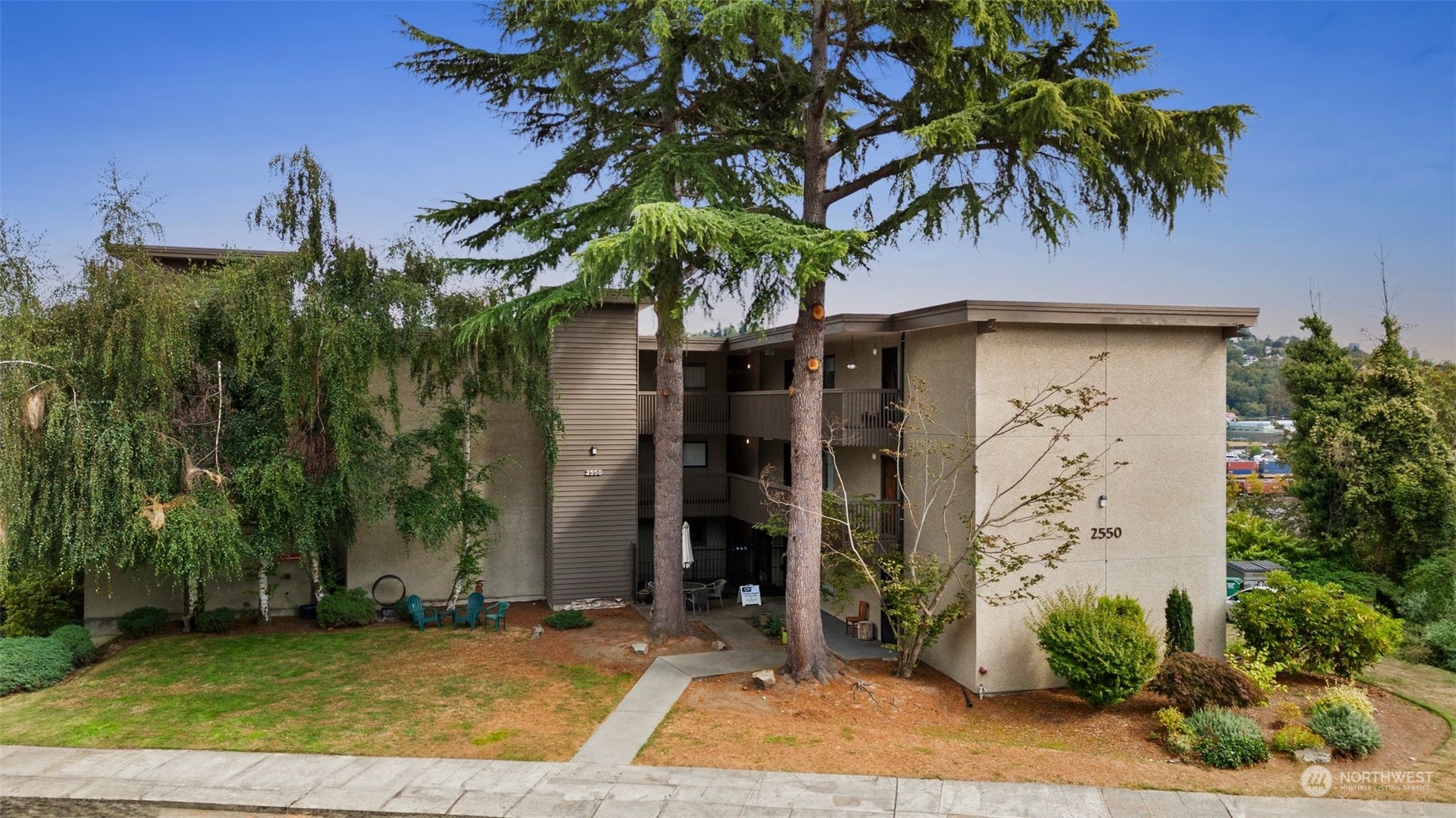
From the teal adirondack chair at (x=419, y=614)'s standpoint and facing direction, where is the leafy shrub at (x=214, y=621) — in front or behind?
behind

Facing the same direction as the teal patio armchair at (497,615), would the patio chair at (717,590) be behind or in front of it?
behind

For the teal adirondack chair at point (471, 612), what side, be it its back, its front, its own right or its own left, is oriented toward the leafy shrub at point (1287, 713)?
left

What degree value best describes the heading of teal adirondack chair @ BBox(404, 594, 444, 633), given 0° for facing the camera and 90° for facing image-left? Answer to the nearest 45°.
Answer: approximately 315°

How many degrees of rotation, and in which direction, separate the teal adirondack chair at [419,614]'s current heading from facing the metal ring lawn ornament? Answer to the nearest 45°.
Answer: approximately 180°

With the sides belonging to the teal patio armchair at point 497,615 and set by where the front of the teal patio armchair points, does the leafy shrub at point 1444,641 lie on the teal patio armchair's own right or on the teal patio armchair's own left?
on the teal patio armchair's own left

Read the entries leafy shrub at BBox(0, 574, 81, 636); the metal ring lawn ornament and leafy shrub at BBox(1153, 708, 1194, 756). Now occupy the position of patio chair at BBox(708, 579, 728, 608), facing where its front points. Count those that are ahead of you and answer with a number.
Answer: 2

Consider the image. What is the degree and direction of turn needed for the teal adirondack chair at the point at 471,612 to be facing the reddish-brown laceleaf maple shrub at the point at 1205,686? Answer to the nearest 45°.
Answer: approximately 90° to its left

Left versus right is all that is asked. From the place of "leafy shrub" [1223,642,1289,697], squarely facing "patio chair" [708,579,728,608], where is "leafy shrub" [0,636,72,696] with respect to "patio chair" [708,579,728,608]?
left

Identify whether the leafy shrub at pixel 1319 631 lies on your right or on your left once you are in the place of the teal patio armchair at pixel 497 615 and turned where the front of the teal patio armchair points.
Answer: on your left

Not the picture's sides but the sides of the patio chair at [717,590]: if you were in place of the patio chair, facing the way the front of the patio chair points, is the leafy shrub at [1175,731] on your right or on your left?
on your left

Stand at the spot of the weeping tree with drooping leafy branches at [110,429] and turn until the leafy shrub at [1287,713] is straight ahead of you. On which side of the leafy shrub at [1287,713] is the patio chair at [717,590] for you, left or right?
left

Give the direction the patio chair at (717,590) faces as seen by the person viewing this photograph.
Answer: facing to the left of the viewer

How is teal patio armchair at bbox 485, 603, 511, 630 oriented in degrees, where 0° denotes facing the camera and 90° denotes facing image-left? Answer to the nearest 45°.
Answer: approximately 45°

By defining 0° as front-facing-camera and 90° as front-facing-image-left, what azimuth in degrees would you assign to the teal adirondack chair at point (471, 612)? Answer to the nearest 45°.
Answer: approximately 45°

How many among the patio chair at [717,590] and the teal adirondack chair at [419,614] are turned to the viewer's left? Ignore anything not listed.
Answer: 1
